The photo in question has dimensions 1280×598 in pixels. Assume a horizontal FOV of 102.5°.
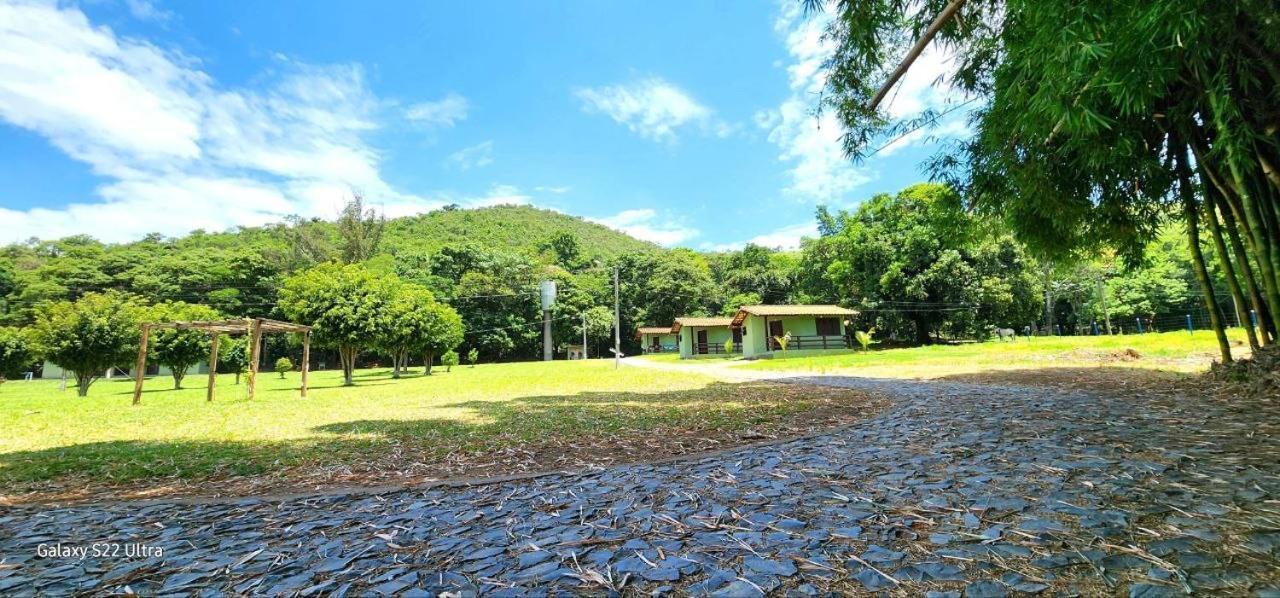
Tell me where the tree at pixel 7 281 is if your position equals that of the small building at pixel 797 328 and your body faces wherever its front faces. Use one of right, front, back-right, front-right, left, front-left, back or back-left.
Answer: right

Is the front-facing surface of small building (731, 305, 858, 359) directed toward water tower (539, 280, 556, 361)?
no

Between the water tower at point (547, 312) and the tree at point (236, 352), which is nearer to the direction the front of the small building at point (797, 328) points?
the tree

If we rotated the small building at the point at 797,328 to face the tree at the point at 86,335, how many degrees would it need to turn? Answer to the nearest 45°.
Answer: approximately 45° to its right

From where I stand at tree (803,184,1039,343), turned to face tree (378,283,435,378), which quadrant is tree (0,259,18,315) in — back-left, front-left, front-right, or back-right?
front-right

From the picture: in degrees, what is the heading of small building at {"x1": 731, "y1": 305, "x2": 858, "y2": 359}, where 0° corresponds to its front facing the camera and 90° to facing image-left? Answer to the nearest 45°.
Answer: approximately 0°

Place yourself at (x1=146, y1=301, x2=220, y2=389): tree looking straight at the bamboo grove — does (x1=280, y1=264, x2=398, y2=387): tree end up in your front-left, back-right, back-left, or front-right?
front-left

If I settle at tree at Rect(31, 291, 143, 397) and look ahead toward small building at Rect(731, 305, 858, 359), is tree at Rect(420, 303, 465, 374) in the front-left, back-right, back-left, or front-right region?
front-left

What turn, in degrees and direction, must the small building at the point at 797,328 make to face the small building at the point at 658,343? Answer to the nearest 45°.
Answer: approximately 135° to its right

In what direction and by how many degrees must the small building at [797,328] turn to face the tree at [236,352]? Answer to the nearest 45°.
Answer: approximately 45° to its right

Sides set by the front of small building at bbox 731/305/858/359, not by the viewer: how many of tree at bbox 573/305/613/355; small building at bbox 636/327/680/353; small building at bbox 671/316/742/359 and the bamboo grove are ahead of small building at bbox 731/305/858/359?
1

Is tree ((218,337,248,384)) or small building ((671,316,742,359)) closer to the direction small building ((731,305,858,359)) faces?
the tree

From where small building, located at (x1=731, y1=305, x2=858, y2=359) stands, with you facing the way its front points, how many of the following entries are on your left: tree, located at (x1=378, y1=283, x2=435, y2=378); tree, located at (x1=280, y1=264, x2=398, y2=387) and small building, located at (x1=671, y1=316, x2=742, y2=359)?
0

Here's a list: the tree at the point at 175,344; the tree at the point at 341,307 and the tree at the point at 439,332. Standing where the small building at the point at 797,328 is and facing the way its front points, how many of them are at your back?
0

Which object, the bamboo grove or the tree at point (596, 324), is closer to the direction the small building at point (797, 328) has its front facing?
the bamboo grove

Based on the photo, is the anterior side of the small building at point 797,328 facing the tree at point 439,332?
no
